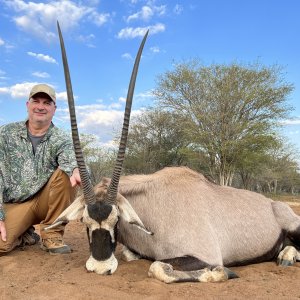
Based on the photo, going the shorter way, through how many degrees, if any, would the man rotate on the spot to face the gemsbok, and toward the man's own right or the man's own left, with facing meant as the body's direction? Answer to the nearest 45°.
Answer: approximately 45° to the man's own left

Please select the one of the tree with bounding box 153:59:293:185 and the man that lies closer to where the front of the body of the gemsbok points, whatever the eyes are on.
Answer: the man

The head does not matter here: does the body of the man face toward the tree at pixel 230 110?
no

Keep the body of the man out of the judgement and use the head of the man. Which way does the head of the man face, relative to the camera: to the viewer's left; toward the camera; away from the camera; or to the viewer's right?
toward the camera

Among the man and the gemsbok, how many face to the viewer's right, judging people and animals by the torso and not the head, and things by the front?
0

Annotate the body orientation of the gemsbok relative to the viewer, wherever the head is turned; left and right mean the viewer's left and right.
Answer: facing the viewer and to the left of the viewer

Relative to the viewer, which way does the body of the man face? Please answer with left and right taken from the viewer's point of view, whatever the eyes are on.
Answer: facing the viewer

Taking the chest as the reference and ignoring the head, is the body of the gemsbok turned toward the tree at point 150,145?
no

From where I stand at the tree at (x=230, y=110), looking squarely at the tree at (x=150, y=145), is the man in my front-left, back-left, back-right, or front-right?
back-left

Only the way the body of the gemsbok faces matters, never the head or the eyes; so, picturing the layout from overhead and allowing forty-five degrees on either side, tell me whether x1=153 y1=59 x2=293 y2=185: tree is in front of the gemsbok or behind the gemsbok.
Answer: behind
